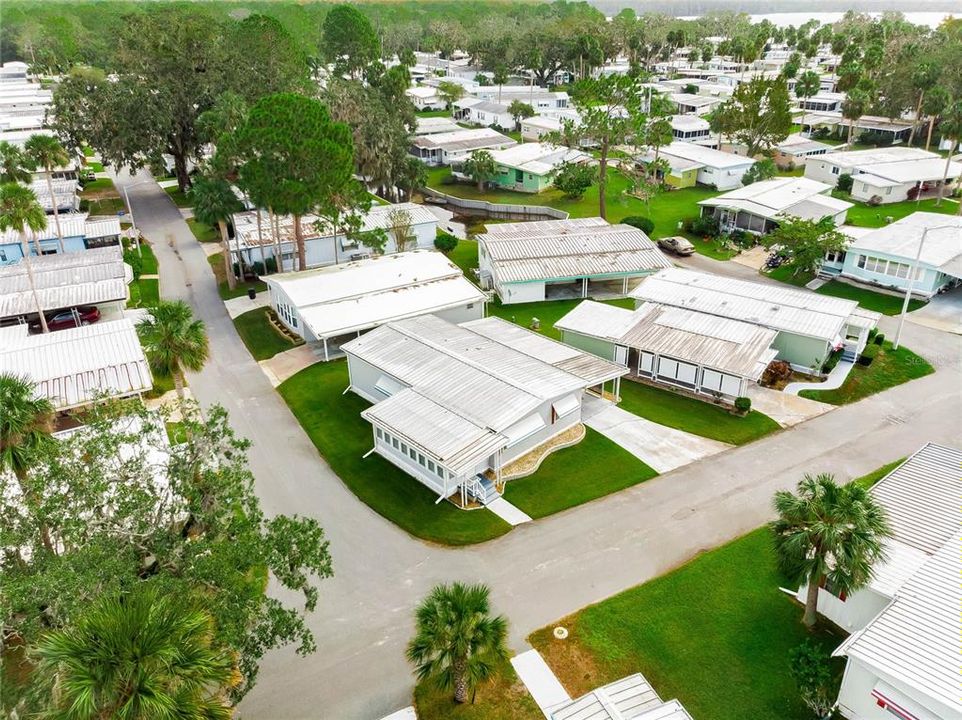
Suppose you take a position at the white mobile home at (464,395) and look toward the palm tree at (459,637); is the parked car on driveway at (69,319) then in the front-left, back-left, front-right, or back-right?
back-right

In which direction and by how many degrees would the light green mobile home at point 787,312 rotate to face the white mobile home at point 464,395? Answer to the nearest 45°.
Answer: approximately 90° to its right

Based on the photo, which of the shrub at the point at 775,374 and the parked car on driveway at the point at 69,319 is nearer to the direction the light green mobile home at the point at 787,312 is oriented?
the shrub

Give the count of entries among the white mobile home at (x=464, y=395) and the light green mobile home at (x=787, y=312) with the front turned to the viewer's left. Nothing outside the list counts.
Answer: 0

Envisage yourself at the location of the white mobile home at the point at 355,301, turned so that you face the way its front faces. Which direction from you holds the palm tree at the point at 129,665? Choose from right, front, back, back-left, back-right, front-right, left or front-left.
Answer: front-left

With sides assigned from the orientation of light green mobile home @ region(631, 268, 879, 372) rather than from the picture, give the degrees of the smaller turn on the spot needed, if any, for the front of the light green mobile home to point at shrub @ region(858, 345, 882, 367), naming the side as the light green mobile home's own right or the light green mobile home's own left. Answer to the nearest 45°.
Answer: approximately 45° to the light green mobile home's own left

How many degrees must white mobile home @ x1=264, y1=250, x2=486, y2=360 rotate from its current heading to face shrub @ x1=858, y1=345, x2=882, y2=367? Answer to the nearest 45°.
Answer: approximately 135° to its left

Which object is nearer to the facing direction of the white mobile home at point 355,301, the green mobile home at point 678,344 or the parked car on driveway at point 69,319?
the parked car on driveway

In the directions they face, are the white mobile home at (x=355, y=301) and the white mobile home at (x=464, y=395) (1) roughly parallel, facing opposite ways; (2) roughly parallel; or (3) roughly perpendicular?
roughly perpendicular

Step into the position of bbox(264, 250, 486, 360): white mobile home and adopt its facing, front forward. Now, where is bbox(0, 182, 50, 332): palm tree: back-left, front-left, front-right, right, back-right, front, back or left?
front-right

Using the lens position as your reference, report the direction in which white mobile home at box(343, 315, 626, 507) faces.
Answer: facing the viewer and to the right of the viewer

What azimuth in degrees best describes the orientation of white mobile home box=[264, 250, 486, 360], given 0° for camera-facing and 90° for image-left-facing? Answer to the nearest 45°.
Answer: approximately 45°

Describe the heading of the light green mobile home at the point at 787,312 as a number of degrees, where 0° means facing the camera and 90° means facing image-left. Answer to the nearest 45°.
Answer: approximately 315°

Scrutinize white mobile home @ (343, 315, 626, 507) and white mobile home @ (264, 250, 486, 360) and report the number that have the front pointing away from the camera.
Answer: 0
